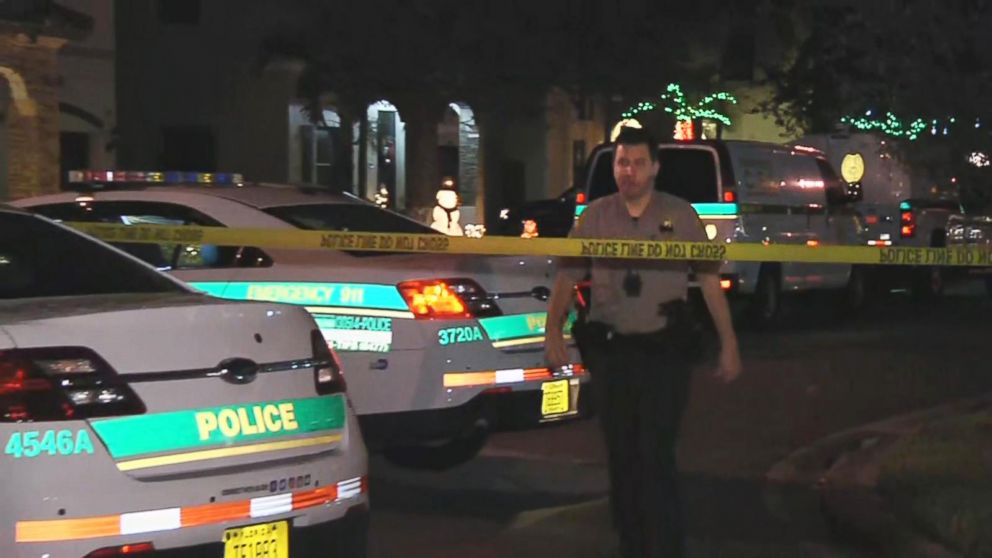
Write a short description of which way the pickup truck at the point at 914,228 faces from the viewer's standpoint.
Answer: facing away from the viewer and to the right of the viewer

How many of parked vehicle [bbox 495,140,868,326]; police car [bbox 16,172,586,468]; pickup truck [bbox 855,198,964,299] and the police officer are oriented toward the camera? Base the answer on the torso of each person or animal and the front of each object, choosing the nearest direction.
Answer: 1

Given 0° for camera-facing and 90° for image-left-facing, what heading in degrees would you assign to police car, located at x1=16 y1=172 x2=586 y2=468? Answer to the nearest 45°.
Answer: approximately 135°

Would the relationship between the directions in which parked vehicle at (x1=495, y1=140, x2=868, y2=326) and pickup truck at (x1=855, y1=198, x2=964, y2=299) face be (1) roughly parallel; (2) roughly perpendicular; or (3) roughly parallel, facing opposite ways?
roughly parallel

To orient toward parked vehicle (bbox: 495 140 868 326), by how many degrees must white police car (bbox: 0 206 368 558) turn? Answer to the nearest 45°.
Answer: approximately 90° to its right

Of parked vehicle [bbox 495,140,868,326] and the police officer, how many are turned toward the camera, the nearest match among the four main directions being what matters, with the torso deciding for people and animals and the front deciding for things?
1

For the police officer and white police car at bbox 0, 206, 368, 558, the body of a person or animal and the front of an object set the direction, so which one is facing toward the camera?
the police officer

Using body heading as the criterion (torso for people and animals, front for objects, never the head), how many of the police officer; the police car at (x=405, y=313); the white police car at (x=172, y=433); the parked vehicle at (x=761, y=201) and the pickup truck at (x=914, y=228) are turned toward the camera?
1

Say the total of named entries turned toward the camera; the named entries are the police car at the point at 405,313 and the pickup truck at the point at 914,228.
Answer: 0

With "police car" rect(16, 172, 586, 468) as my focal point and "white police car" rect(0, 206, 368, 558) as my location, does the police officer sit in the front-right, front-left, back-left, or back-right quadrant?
front-right

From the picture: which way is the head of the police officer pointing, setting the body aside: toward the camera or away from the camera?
toward the camera

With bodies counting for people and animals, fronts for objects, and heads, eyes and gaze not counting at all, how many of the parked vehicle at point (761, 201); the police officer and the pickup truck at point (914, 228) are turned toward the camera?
1

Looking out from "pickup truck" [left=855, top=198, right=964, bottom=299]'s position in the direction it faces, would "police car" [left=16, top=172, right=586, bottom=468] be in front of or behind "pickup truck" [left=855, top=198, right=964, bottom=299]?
behind

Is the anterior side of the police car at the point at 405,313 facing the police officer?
no

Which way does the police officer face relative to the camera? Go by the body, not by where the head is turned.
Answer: toward the camera

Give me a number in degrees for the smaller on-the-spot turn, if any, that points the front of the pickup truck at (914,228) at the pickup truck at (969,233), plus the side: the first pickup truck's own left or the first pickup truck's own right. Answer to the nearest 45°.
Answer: approximately 90° to the first pickup truck's own right

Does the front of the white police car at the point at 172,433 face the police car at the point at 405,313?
no
